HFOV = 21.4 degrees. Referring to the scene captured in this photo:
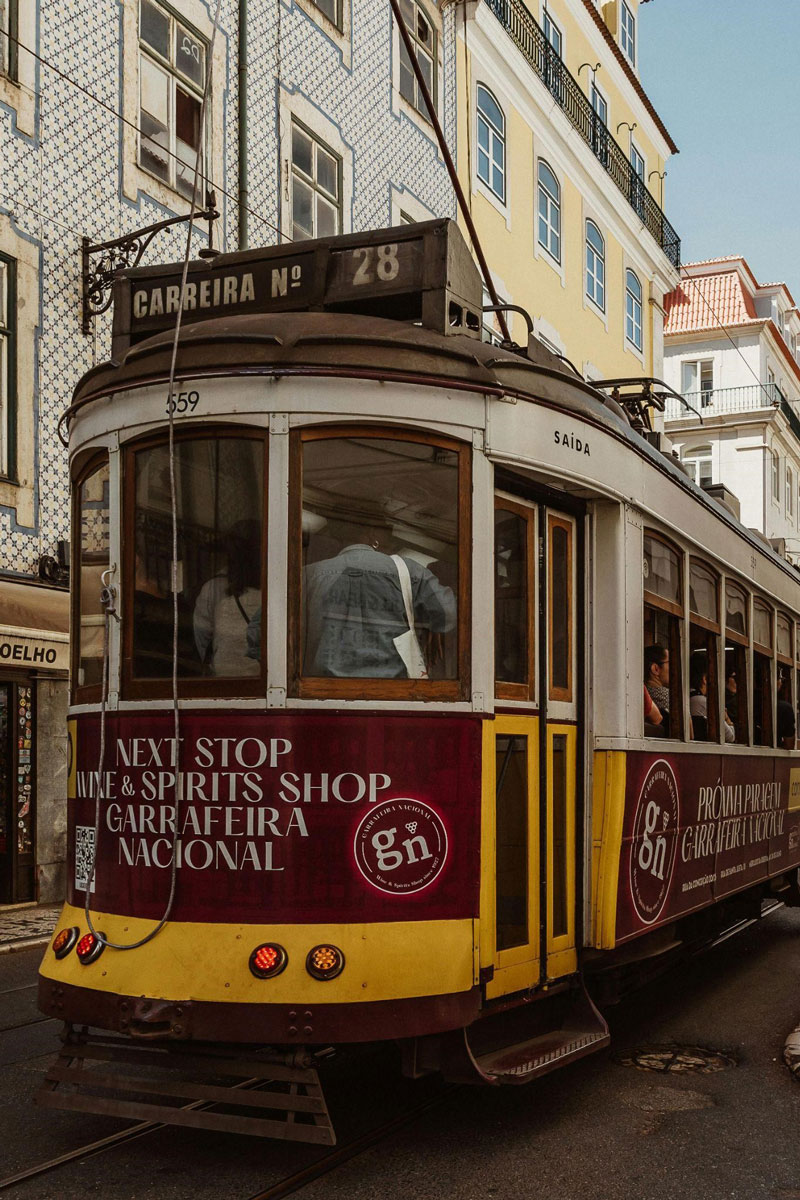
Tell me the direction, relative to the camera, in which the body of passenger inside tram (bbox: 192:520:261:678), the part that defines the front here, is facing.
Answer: away from the camera

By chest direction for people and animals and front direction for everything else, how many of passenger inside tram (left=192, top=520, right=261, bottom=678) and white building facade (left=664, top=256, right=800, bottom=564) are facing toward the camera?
1

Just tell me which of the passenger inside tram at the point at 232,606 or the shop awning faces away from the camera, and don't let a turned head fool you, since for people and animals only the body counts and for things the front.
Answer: the passenger inside tram

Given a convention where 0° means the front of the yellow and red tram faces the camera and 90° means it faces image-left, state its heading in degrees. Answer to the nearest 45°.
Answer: approximately 225°

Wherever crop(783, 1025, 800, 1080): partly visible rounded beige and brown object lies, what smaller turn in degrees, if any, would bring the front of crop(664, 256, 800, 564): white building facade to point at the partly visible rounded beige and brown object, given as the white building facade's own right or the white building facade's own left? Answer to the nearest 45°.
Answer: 0° — it already faces it

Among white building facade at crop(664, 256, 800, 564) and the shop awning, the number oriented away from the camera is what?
0

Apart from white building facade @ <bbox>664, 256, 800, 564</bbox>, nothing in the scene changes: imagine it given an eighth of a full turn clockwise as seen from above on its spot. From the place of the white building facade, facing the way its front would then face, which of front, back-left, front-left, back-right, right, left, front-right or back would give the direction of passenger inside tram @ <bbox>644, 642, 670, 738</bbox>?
front-left
